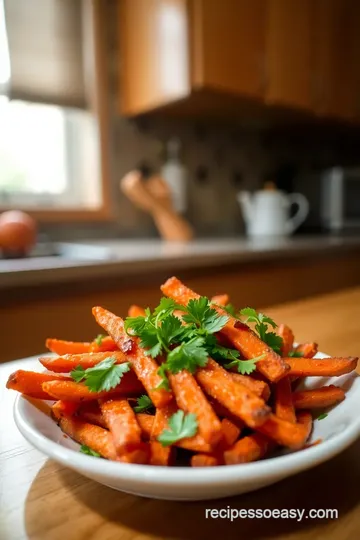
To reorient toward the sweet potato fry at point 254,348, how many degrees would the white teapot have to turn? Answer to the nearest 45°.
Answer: approximately 90° to its left

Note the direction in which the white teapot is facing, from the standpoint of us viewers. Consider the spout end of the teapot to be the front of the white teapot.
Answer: facing to the left of the viewer

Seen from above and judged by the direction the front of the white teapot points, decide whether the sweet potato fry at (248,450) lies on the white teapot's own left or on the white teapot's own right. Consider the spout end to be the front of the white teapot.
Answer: on the white teapot's own left

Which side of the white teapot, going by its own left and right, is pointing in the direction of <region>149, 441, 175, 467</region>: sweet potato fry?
left

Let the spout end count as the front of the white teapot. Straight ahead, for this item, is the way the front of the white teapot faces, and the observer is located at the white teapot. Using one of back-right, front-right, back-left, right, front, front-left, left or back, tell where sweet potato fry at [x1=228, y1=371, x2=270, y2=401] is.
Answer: left

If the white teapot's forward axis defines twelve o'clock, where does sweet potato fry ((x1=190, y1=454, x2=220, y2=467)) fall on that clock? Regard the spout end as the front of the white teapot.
The sweet potato fry is roughly at 9 o'clock from the white teapot.

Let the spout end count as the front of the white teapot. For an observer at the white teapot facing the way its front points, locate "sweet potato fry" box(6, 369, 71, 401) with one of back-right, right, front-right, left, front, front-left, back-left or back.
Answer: left

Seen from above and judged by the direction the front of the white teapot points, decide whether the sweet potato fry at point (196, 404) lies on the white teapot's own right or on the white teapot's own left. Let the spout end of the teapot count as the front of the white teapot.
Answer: on the white teapot's own left

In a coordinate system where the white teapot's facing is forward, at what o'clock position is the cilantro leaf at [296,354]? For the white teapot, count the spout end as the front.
The cilantro leaf is roughly at 9 o'clock from the white teapot.

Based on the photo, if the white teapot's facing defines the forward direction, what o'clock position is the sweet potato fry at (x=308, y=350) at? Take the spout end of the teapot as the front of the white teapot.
The sweet potato fry is roughly at 9 o'clock from the white teapot.

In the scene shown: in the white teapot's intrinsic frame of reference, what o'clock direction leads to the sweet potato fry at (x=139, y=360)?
The sweet potato fry is roughly at 9 o'clock from the white teapot.

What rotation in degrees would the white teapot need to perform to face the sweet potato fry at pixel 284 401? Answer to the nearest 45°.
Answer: approximately 90° to its left

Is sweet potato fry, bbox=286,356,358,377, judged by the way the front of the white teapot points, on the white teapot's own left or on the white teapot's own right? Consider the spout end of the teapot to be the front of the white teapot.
on the white teapot's own left
